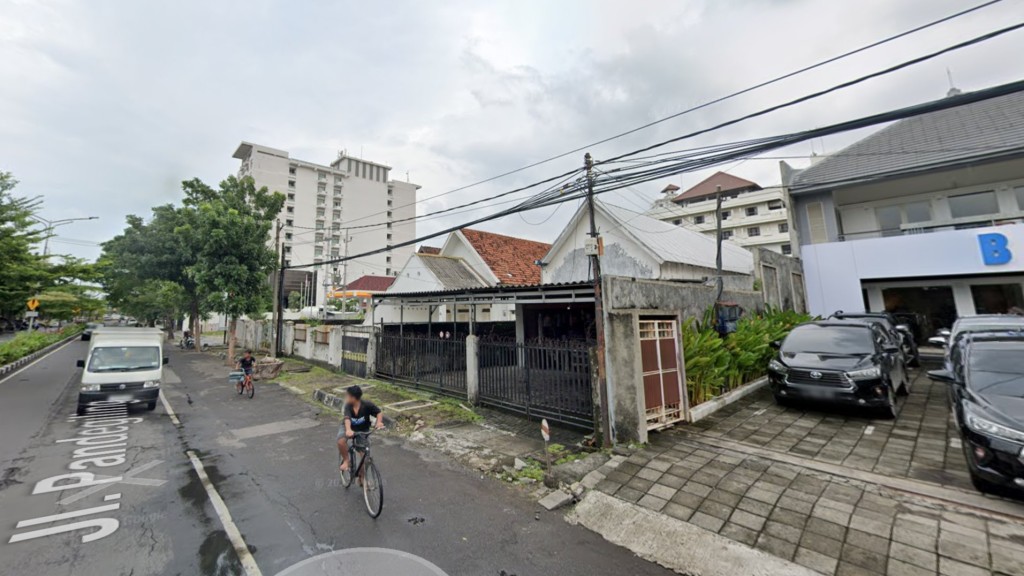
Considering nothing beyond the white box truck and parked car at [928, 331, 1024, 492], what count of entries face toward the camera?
2

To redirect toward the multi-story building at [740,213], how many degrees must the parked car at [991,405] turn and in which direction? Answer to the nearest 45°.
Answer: approximately 180°

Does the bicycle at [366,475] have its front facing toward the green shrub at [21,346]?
no

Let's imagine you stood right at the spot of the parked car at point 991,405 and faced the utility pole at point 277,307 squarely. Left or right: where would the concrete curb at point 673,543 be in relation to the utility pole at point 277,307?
left

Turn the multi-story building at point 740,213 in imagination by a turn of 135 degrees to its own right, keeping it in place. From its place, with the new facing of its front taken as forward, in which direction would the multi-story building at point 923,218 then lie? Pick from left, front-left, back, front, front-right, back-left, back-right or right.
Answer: back

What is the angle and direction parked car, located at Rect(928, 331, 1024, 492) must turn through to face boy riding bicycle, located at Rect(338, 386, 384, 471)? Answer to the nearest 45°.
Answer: approximately 45° to its right

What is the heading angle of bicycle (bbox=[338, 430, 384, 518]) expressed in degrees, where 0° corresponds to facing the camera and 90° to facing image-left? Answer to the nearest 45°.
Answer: approximately 315°

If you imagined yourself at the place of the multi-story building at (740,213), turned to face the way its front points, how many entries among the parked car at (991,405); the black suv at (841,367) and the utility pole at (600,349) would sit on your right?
0

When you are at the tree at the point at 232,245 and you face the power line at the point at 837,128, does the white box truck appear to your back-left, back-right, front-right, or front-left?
front-right

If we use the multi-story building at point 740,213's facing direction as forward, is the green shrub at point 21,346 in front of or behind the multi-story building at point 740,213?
in front

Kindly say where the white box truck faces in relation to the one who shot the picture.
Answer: facing the viewer

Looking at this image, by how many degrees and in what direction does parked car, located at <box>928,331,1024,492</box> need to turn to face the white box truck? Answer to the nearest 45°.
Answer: approximately 45° to its right

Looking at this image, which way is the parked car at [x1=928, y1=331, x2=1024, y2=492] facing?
toward the camera

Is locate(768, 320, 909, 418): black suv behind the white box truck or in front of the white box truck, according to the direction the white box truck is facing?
in front
